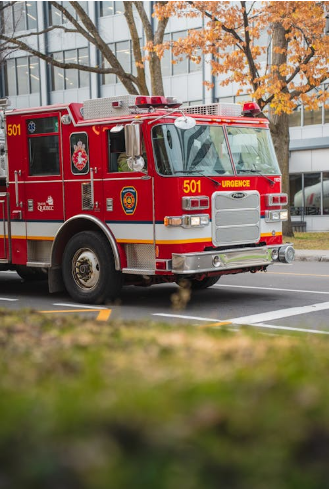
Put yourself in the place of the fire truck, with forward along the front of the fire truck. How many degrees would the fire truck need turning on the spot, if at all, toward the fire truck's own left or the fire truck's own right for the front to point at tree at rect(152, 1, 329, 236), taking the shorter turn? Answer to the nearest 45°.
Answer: approximately 135° to the fire truck's own left

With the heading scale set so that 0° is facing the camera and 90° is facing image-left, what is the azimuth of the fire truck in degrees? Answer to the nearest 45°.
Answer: approximately 315°
